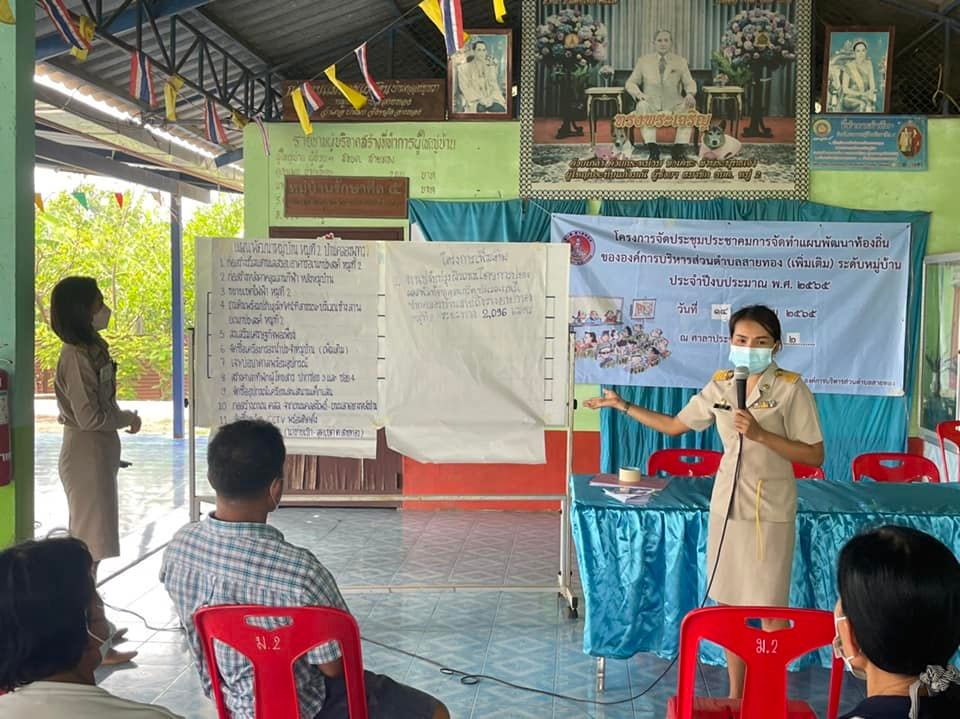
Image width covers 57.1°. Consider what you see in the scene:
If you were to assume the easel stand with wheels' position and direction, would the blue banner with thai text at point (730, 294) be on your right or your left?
on your left

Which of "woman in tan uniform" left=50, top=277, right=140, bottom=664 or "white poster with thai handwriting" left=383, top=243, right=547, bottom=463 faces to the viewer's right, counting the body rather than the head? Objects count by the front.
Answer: the woman in tan uniform

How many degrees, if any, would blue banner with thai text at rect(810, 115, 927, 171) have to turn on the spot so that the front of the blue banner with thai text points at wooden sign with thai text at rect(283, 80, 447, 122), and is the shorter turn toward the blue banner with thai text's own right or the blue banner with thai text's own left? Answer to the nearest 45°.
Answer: approximately 90° to the blue banner with thai text's own right

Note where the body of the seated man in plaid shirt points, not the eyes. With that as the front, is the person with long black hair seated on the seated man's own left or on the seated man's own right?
on the seated man's own right

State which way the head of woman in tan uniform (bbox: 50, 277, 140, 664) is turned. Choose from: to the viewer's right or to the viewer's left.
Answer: to the viewer's right

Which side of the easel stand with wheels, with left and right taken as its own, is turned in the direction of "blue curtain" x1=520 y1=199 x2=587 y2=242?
back

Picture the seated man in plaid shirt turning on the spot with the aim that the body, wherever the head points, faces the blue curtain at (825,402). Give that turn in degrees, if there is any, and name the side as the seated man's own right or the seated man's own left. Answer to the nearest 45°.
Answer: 0° — they already face it

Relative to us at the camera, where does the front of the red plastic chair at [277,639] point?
facing away from the viewer

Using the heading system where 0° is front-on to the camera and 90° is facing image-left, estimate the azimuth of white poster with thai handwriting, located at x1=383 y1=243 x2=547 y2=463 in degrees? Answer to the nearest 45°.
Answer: approximately 0°

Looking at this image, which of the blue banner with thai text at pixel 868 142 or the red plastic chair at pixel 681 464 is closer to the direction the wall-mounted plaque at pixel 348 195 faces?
the red plastic chair
